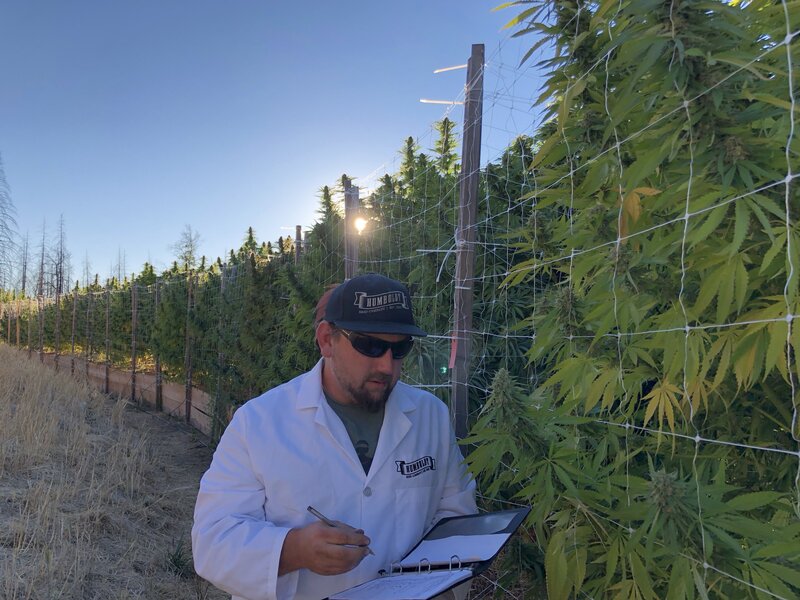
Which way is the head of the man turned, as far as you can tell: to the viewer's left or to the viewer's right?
to the viewer's right

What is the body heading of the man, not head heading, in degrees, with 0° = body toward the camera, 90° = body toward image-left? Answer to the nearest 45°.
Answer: approximately 315°

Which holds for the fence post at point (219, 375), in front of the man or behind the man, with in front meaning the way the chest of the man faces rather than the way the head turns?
behind

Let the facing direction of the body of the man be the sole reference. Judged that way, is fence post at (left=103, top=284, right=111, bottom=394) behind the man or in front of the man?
behind

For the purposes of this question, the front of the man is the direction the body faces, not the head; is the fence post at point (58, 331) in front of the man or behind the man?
behind
